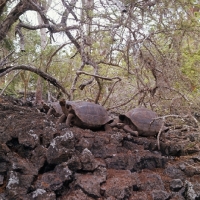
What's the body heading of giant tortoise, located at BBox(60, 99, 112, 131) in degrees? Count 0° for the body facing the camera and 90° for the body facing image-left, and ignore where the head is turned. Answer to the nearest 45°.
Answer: approximately 90°

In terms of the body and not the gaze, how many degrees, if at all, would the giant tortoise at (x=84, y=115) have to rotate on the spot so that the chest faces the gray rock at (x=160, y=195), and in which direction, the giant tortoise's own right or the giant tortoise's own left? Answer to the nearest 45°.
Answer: approximately 135° to the giant tortoise's own left

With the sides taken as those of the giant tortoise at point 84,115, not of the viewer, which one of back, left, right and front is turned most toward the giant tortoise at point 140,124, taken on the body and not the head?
back

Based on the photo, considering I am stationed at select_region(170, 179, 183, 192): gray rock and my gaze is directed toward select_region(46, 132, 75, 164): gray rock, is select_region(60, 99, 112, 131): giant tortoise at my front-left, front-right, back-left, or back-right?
front-right

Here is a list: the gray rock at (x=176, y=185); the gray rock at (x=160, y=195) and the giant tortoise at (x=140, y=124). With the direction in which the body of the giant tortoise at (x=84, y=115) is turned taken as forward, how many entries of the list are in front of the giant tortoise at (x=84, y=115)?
0

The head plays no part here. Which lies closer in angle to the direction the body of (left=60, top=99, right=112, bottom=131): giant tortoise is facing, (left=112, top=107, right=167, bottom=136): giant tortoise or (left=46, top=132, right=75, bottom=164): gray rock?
the gray rock

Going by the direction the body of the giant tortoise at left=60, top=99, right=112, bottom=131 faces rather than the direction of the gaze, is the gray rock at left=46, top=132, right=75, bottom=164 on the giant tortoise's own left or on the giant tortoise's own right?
on the giant tortoise's own left

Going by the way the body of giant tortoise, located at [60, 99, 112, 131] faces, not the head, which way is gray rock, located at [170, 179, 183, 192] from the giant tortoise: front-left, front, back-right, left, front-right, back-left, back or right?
back-left

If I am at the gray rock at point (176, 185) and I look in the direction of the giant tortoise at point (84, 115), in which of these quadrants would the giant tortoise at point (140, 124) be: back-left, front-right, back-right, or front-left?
front-right
